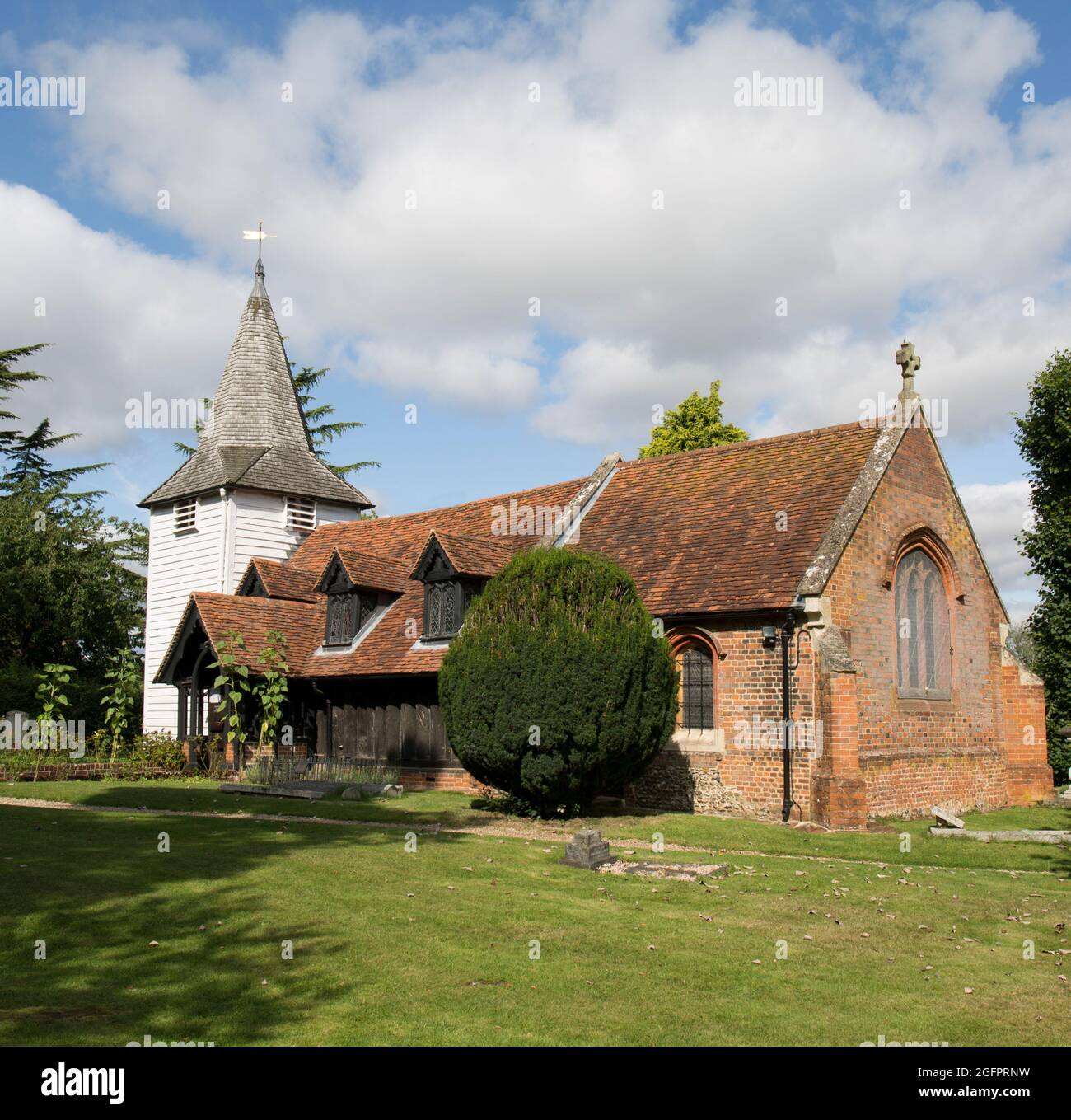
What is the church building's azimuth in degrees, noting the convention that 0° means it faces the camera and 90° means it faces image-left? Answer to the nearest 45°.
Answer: approximately 45°

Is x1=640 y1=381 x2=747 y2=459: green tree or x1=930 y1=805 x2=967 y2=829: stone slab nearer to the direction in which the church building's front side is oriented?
the stone slab

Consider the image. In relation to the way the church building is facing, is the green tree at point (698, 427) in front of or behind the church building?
behind

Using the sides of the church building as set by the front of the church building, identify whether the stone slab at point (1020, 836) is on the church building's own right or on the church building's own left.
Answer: on the church building's own left

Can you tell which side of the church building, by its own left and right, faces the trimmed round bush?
front

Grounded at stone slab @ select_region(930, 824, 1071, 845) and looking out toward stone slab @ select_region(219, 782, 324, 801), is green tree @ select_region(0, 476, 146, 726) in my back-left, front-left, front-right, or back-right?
front-right

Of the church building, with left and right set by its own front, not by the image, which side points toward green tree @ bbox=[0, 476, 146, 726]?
right
